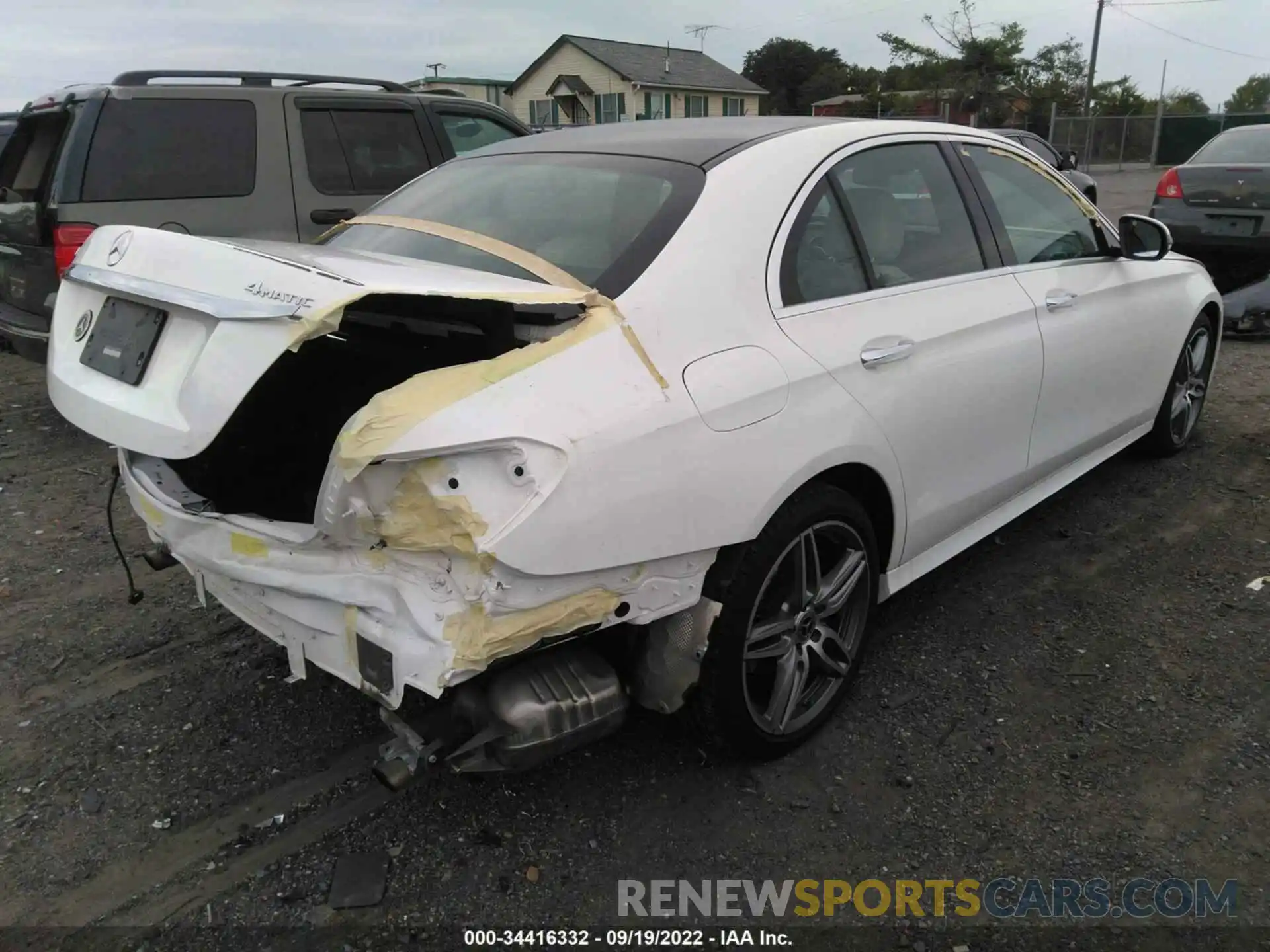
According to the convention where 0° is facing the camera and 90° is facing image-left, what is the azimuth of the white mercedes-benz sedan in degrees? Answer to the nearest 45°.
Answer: approximately 225°

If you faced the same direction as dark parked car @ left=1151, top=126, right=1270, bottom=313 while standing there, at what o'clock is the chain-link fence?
The chain-link fence is roughly at 12 o'clock from the dark parked car.

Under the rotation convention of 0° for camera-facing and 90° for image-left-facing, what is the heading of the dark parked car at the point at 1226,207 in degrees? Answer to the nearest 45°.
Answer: approximately 180°

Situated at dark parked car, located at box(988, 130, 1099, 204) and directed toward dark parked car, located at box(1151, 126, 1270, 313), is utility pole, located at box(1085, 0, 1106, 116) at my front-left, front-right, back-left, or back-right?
back-left
